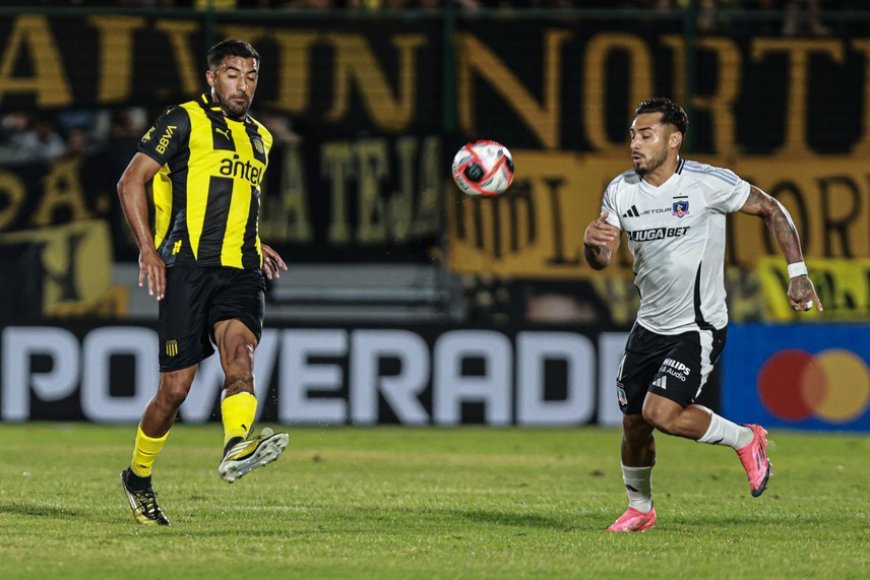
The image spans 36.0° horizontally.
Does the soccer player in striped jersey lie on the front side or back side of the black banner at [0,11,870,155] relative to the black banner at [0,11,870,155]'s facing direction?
on the front side

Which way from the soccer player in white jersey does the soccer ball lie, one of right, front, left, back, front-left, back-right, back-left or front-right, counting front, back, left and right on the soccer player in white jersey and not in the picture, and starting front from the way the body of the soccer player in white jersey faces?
right

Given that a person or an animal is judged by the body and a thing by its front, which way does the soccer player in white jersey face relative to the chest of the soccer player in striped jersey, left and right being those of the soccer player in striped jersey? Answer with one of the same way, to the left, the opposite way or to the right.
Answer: to the right

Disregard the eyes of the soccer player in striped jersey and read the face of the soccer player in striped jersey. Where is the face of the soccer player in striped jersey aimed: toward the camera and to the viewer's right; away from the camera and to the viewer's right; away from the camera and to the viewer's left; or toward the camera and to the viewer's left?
toward the camera and to the viewer's right

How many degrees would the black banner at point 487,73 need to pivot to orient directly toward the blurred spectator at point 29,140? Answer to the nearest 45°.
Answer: approximately 90° to its right

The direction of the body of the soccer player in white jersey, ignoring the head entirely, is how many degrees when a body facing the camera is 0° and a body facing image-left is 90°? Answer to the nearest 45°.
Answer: approximately 45°

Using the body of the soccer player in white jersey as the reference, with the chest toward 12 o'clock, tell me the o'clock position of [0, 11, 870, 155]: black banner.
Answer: The black banner is roughly at 4 o'clock from the soccer player in white jersey.

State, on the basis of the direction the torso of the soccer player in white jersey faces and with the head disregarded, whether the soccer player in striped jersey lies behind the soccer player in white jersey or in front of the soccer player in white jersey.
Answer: in front

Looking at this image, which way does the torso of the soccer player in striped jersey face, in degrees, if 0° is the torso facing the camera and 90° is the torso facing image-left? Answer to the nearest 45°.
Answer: approximately 315°

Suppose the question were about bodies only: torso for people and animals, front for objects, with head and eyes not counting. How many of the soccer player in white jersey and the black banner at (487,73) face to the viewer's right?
0

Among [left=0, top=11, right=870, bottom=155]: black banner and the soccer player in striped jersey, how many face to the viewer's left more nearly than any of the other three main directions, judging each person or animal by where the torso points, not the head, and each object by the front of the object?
0

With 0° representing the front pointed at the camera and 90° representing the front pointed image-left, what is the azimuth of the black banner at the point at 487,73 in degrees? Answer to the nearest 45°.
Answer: approximately 0°
